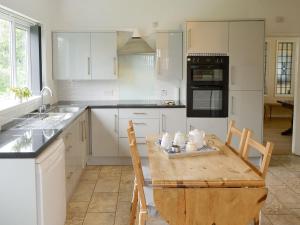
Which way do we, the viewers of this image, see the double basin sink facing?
facing to the right of the viewer

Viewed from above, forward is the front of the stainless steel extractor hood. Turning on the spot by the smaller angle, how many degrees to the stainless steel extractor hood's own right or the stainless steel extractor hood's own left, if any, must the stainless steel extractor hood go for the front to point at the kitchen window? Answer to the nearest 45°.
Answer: approximately 45° to the stainless steel extractor hood's own right

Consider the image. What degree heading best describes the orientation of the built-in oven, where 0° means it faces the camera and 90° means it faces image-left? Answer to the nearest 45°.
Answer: approximately 0°

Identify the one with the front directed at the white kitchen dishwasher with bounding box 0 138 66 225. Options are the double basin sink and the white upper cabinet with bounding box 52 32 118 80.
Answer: the white upper cabinet

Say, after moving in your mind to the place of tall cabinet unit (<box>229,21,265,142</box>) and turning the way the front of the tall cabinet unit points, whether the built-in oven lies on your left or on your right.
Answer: on your right

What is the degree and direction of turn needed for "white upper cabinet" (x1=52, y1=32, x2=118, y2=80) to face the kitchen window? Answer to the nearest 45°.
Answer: approximately 45° to its right

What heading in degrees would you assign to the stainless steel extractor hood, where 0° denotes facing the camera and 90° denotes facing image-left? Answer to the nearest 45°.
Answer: approximately 0°

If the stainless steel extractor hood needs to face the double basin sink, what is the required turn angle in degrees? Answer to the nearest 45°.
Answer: approximately 45° to its right
